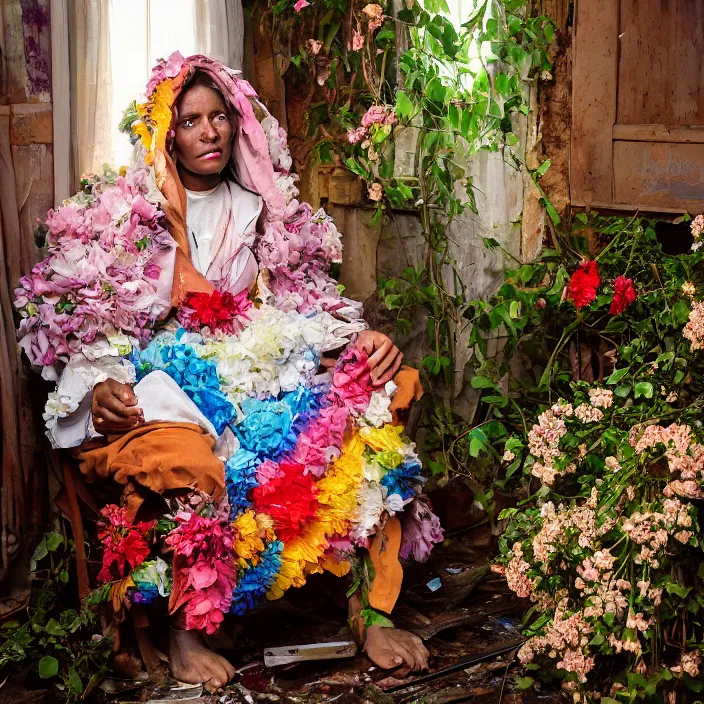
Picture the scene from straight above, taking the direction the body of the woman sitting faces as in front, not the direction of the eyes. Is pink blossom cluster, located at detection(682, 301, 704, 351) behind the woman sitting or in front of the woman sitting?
in front

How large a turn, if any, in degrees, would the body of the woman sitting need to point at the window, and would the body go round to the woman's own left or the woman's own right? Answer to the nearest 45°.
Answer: approximately 135° to the woman's own left

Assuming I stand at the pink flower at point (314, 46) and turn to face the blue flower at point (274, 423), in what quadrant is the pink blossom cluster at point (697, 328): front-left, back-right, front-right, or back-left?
front-left

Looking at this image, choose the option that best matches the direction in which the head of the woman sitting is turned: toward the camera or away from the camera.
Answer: toward the camera

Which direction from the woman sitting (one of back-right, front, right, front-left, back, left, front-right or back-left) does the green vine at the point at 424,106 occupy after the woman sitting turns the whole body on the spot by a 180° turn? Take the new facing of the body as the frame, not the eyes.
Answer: right

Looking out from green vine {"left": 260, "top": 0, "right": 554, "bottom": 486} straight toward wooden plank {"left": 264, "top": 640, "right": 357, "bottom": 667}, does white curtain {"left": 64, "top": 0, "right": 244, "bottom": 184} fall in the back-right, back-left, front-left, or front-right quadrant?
front-right

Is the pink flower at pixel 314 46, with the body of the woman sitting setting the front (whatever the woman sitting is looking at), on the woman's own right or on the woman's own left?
on the woman's own left

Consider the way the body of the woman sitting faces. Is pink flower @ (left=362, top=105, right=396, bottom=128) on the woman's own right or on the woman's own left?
on the woman's own left

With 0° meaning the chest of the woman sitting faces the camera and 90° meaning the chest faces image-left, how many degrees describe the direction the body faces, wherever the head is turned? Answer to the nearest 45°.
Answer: approximately 315°

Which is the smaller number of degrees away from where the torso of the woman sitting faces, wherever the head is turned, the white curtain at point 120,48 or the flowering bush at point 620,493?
the flowering bush

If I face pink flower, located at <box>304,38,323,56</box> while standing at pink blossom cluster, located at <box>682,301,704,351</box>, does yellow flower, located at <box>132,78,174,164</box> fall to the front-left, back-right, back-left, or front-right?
front-left
